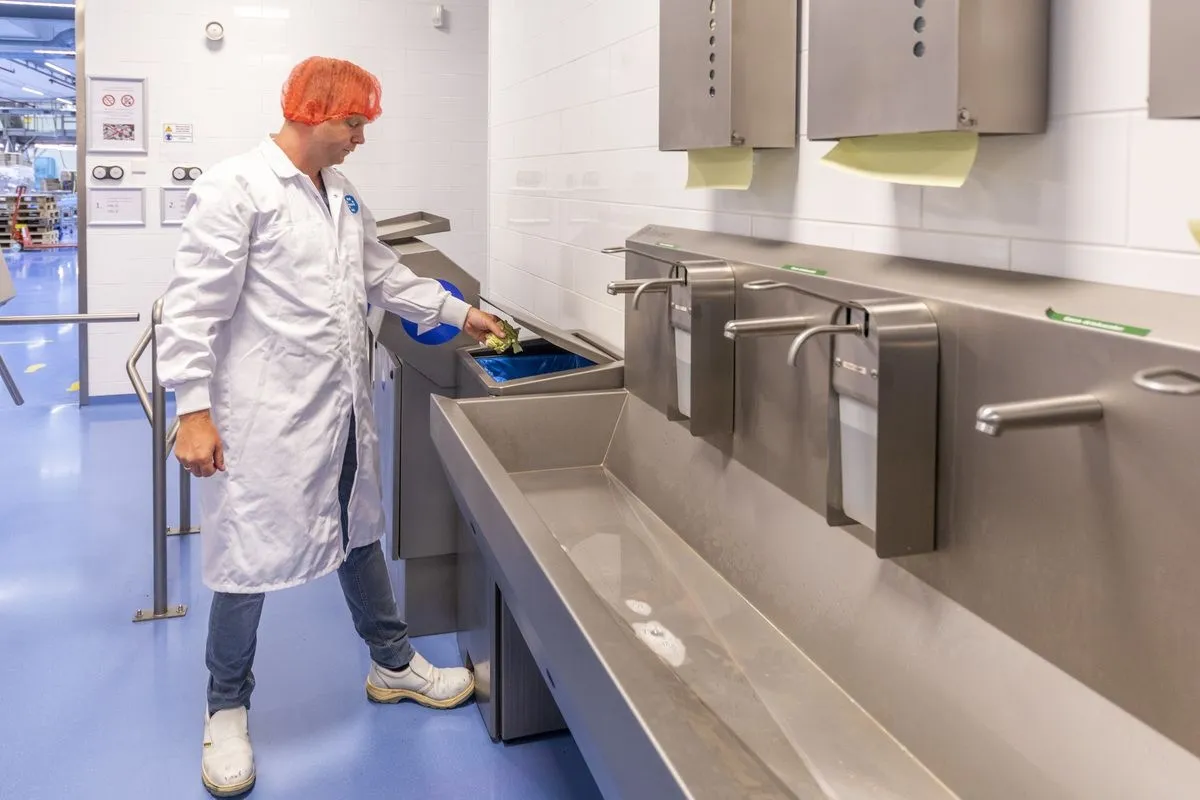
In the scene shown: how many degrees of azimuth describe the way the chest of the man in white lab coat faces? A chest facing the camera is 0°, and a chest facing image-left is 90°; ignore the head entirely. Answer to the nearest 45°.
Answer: approximately 315°

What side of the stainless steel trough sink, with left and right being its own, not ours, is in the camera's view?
left

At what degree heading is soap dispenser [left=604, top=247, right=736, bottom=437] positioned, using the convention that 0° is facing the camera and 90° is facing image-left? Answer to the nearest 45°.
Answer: approximately 45°

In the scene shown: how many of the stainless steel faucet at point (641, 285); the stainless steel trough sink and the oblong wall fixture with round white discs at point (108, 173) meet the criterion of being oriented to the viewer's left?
2

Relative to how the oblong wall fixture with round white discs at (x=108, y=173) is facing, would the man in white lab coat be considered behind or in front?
in front

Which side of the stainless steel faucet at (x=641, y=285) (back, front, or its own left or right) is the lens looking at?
left
